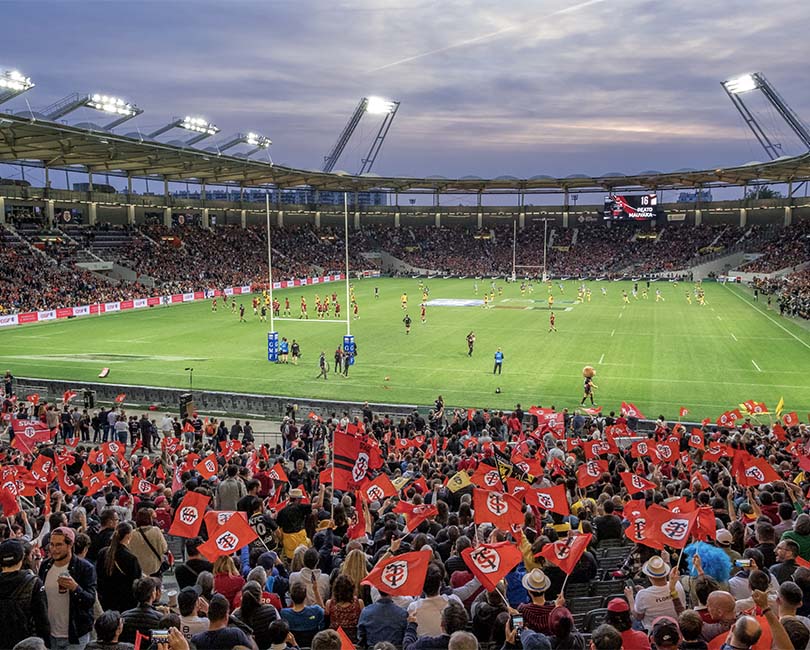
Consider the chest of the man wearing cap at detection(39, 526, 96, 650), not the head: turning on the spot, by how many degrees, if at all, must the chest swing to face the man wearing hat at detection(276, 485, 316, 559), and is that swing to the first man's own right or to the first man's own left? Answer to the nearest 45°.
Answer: approximately 180°

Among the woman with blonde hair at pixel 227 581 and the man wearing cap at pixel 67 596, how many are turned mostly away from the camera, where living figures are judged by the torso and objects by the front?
1

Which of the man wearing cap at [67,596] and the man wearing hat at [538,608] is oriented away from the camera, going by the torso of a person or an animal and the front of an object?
the man wearing hat at [538,608]

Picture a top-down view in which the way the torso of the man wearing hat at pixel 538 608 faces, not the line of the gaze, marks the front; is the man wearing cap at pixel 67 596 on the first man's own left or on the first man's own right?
on the first man's own left

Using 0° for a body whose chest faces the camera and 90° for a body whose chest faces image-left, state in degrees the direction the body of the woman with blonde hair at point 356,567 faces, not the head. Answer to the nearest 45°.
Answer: approximately 180°

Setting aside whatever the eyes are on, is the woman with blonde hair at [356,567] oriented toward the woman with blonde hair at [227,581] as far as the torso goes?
no

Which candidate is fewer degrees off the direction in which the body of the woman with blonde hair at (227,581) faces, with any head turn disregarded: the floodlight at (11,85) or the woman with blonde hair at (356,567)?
the floodlight

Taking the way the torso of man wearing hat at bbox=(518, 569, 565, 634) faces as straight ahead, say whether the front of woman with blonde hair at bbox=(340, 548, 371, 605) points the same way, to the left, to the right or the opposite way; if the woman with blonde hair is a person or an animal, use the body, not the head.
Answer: the same way

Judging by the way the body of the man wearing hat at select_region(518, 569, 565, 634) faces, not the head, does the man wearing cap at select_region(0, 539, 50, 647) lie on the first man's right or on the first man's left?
on the first man's left

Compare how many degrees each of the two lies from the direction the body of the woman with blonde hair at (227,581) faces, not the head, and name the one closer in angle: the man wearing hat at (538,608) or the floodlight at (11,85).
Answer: the floodlight

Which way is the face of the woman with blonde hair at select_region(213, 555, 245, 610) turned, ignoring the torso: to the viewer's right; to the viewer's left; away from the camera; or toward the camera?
away from the camera

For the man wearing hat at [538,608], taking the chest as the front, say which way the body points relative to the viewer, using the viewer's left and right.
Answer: facing away from the viewer

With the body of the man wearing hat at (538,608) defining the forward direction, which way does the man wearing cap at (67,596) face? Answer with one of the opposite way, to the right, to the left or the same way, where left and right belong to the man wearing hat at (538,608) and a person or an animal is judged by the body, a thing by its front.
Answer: the opposite way

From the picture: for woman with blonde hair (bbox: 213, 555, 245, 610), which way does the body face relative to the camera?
away from the camera
